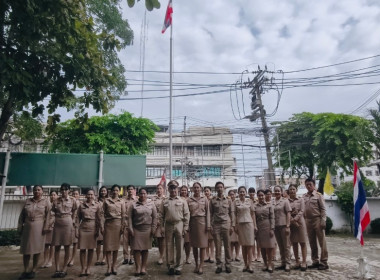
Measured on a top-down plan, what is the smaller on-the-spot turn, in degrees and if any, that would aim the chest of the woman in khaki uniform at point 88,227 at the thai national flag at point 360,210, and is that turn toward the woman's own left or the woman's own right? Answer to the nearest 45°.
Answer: approximately 90° to the woman's own left

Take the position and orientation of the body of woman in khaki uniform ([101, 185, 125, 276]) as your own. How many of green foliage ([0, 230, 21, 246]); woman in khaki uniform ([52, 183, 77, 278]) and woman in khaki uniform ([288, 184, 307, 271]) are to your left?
1

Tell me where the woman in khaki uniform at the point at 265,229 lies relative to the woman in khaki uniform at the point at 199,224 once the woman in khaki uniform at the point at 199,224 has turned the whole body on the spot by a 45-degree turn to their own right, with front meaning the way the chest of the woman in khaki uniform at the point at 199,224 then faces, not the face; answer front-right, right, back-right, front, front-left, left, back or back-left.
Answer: back-left

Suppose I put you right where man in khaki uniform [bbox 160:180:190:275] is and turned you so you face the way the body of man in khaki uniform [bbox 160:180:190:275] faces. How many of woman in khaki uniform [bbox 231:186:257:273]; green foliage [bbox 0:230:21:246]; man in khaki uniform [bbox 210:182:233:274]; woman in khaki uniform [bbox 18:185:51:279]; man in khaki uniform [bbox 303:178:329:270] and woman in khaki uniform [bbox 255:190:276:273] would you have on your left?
4

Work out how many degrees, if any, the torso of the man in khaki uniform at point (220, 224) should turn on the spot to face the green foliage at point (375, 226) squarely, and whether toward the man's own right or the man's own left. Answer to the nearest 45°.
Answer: approximately 135° to the man's own left

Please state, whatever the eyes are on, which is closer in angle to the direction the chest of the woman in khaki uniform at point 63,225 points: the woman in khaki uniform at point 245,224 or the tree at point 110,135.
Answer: the woman in khaki uniform

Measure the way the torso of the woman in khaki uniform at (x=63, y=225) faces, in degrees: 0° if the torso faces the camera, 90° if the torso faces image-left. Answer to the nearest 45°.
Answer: approximately 0°

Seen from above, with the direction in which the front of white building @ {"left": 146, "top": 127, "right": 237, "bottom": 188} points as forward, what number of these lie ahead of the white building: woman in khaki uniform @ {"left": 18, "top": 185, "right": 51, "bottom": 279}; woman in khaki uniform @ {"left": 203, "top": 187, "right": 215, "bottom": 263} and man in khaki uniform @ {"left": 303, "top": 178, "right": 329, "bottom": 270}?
3

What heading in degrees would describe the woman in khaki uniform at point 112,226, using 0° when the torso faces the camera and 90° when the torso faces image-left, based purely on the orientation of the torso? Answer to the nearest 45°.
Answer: approximately 0°
